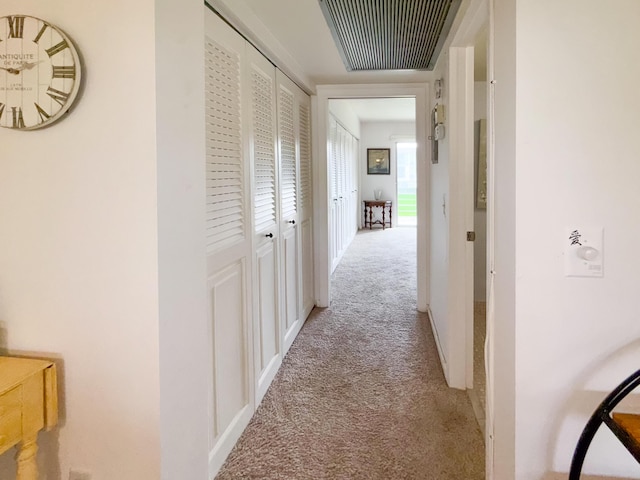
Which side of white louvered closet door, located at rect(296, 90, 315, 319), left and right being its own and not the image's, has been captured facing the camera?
right

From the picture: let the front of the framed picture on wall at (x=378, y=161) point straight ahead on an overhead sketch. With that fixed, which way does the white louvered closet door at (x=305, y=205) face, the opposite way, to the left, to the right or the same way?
to the left

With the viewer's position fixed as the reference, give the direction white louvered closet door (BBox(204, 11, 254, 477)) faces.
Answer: facing the viewer and to the right of the viewer

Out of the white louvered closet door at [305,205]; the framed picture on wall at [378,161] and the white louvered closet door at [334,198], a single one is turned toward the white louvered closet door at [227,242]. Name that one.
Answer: the framed picture on wall

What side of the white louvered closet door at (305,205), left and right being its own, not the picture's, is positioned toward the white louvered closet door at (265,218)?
right

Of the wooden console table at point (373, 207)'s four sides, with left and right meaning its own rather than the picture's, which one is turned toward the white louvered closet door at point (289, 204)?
front

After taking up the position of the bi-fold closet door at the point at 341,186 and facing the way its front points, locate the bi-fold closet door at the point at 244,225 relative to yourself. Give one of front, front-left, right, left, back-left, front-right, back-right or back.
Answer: right

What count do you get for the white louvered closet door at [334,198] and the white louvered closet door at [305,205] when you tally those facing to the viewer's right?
2

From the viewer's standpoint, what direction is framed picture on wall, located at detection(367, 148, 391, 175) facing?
toward the camera

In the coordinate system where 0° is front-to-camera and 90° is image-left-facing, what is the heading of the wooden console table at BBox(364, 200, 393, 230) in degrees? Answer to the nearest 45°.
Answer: approximately 0°

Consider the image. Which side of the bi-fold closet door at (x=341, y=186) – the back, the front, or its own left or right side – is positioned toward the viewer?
right

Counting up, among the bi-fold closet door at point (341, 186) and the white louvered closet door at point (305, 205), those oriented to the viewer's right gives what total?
2

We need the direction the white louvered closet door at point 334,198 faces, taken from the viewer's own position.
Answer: facing to the right of the viewer

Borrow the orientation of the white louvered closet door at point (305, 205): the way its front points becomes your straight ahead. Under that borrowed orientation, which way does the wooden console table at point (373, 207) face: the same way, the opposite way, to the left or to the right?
to the right

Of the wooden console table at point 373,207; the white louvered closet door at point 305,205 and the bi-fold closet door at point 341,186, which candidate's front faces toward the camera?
the wooden console table
